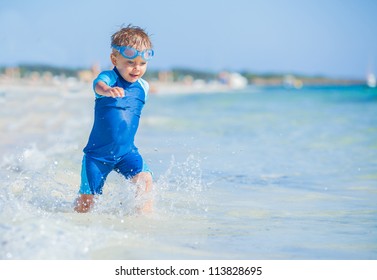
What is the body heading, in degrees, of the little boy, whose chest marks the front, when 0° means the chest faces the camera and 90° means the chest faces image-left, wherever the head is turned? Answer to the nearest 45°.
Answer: approximately 315°

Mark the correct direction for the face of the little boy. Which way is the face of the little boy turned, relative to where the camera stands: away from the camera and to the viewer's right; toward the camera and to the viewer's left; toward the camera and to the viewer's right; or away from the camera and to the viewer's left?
toward the camera and to the viewer's right
